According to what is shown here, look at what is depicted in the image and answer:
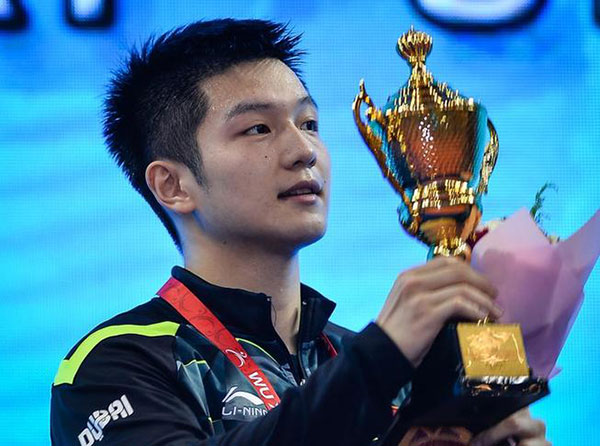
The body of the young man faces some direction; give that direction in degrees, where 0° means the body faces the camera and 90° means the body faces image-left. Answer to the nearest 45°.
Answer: approximately 315°
